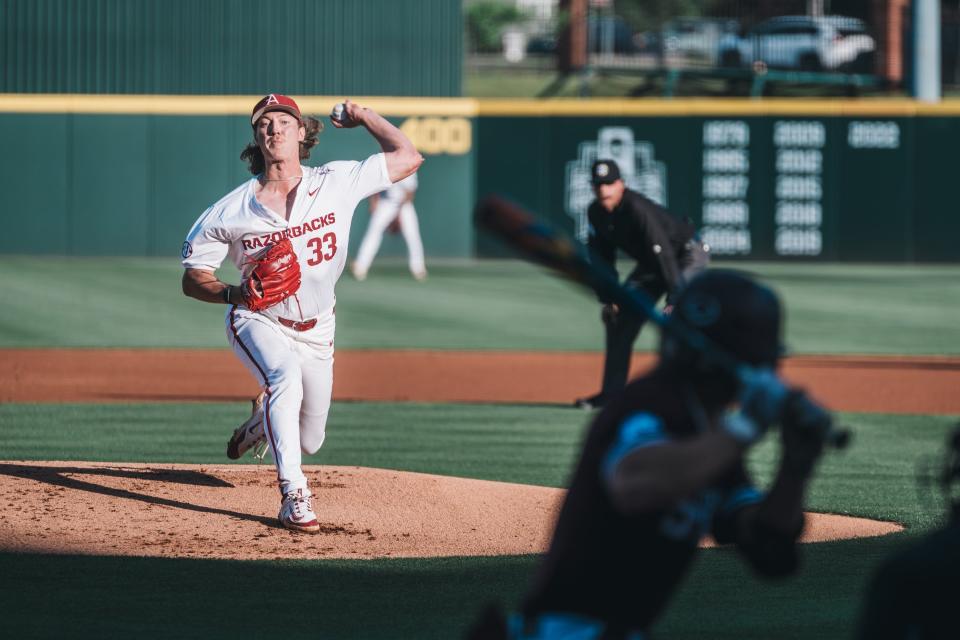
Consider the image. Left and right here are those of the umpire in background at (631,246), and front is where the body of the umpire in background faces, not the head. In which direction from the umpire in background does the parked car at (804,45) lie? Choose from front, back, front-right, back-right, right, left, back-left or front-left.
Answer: back-right

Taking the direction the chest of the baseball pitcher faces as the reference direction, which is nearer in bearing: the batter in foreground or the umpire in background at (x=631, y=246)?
the batter in foreground

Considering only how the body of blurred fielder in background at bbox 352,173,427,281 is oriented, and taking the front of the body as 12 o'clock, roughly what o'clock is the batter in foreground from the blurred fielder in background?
The batter in foreground is roughly at 12 o'clock from the blurred fielder in background.

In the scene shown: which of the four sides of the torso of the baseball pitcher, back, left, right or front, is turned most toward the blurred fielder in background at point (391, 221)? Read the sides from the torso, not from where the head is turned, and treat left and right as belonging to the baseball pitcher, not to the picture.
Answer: back

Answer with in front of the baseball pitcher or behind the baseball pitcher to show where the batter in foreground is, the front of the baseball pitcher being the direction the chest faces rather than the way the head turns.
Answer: in front

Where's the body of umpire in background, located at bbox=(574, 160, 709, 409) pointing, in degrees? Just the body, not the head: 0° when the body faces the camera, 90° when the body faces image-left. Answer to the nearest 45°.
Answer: approximately 45°

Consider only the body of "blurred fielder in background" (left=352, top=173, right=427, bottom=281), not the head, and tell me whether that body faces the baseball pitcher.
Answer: yes

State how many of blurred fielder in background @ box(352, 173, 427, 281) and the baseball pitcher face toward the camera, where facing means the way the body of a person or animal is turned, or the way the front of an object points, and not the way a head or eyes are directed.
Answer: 2

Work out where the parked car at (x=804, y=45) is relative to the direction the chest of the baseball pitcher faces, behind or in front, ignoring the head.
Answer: behind

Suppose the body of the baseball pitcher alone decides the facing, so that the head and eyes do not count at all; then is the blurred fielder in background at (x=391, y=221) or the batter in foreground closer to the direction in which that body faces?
the batter in foreground
